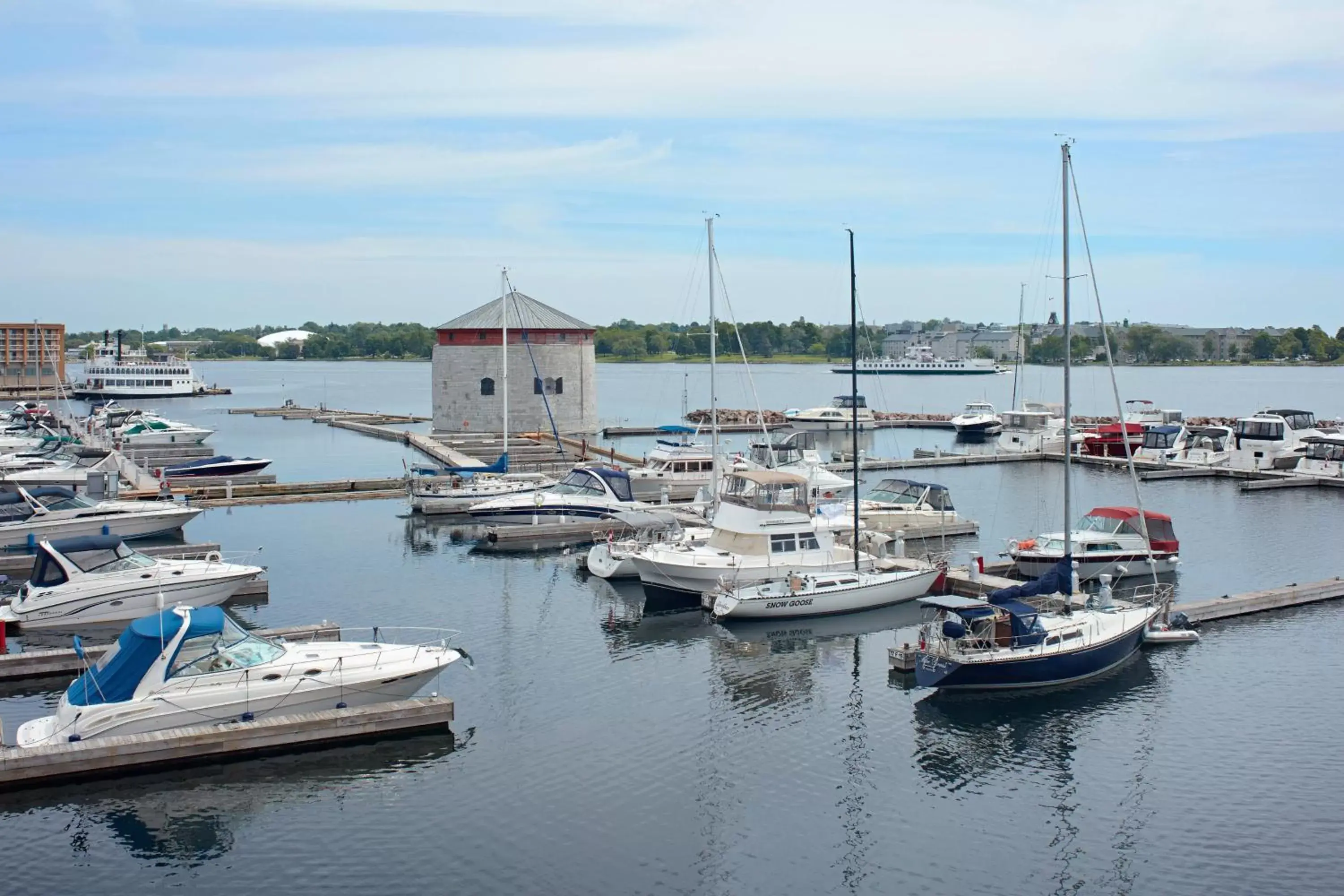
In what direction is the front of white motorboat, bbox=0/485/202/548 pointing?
to the viewer's right

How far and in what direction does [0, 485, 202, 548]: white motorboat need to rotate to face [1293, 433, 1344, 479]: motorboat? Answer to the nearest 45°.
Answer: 0° — it already faces it

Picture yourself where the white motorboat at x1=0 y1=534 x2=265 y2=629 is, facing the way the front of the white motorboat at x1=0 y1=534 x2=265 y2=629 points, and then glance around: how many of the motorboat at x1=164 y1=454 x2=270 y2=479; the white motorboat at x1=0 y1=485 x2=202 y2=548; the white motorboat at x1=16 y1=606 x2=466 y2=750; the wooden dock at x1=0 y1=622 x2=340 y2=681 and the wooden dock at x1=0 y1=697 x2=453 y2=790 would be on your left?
2

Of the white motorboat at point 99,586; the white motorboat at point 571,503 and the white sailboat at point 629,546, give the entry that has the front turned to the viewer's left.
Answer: the white motorboat at point 571,503

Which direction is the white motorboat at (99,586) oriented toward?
to the viewer's right

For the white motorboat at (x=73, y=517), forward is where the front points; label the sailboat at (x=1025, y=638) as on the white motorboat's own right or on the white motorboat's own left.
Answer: on the white motorboat's own right

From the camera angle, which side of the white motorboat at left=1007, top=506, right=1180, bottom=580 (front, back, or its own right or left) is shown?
left

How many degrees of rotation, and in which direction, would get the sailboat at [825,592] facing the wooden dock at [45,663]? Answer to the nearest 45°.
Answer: approximately 180°

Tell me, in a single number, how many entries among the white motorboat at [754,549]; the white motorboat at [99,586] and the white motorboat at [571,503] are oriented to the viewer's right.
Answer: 1

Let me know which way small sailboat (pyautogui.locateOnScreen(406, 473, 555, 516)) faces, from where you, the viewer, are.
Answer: facing away from the viewer and to the right of the viewer

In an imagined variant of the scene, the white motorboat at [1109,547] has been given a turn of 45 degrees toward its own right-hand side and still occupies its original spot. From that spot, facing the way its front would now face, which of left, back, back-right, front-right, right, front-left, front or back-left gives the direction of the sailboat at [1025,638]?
back-left

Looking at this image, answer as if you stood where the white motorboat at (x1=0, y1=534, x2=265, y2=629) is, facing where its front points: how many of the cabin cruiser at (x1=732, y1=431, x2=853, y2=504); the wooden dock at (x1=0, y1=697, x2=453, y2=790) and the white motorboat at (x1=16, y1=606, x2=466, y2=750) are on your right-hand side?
2

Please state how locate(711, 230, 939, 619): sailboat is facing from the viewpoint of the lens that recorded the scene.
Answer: facing away from the viewer and to the right of the viewer

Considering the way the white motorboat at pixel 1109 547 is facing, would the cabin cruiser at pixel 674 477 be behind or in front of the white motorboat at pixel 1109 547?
in front
